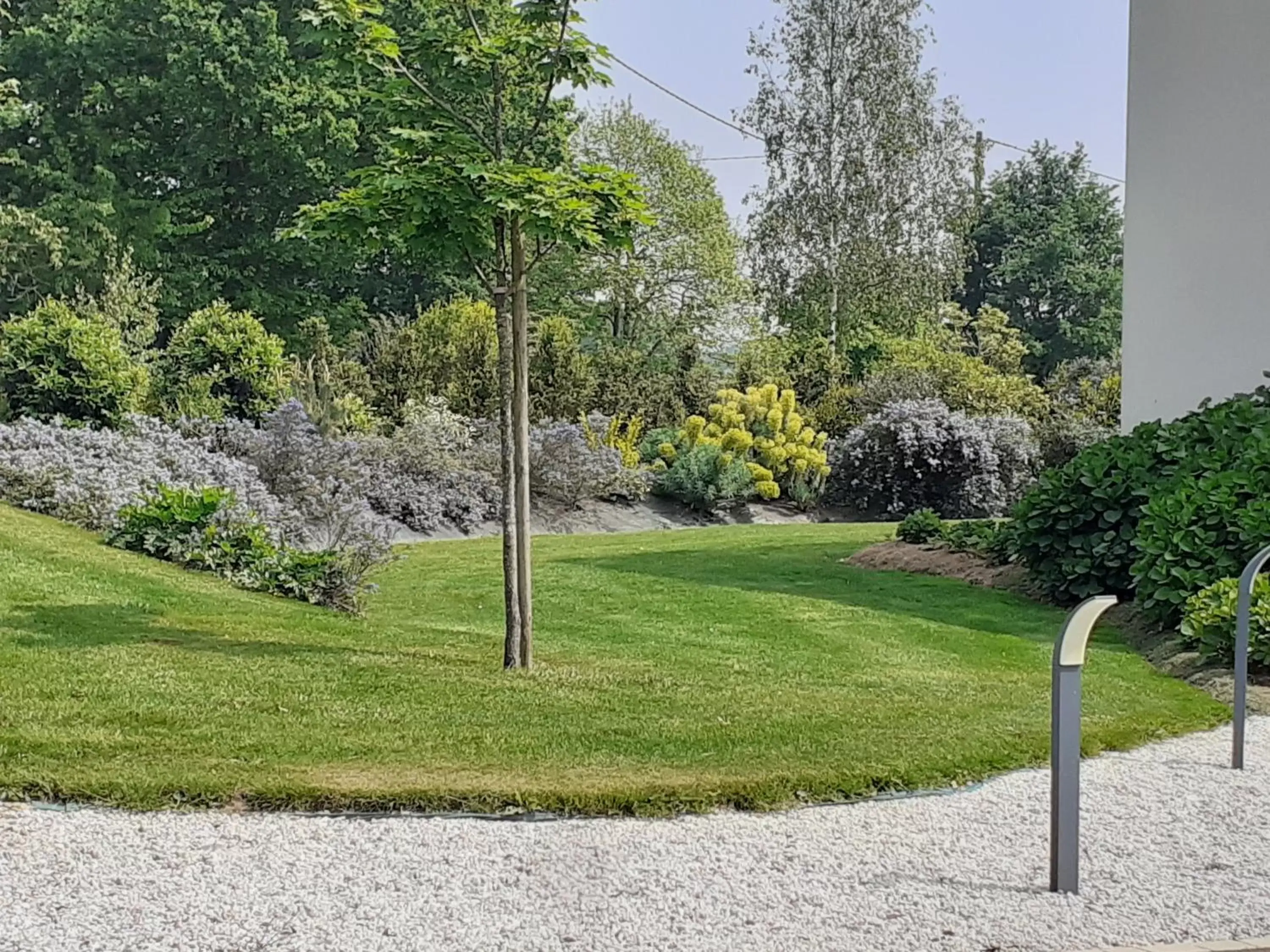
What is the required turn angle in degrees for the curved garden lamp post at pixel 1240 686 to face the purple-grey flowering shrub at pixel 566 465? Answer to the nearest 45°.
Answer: approximately 135° to its left

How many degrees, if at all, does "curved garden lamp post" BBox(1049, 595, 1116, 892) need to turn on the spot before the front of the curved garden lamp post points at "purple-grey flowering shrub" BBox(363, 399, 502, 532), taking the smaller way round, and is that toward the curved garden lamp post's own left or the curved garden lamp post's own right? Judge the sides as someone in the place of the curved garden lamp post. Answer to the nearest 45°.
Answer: approximately 135° to the curved garden lamp post's own left

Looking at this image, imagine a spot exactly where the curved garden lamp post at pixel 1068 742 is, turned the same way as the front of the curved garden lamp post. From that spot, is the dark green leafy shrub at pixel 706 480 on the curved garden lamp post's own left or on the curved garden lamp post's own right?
on the curved garden lamp post's own left

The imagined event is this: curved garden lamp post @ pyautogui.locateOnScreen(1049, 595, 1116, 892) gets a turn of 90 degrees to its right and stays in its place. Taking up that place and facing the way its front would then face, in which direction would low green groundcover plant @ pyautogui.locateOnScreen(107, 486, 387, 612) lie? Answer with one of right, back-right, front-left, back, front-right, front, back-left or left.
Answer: back-right

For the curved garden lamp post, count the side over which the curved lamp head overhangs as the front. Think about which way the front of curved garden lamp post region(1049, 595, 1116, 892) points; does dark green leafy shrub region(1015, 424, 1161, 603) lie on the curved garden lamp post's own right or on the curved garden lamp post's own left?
on the curved garden lamp post's own left

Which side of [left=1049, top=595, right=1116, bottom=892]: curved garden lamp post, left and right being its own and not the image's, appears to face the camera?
right

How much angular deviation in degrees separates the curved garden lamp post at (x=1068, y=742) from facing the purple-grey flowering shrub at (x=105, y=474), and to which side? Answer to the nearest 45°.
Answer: approximately 135° to its left

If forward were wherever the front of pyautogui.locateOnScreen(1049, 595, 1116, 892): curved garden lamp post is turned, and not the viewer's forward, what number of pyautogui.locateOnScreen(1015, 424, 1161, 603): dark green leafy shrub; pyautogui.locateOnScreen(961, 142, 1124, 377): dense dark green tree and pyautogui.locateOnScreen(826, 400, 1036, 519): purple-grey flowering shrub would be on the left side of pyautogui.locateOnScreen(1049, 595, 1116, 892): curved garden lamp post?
3

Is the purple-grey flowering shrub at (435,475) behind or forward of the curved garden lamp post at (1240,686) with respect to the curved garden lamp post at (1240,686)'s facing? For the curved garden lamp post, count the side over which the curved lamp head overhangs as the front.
behind

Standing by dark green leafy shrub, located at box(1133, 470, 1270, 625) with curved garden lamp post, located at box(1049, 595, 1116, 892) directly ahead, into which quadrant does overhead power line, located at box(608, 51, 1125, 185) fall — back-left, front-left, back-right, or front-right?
back-right

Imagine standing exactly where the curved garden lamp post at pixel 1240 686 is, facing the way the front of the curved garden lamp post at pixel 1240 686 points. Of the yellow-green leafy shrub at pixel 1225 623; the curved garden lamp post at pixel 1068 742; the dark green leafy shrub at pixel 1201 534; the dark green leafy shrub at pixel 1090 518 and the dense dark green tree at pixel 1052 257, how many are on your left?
4

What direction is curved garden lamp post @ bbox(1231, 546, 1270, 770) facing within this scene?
to the viewer's right

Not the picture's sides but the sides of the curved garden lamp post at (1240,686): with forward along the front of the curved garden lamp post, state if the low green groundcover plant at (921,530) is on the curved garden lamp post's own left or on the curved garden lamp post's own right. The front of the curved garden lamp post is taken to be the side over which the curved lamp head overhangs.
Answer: on the curved garden lamp post's own left

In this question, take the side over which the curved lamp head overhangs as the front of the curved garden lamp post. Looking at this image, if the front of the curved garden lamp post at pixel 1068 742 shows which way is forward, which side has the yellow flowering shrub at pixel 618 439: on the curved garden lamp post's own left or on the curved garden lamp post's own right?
on the curved garden lamp post's own left
